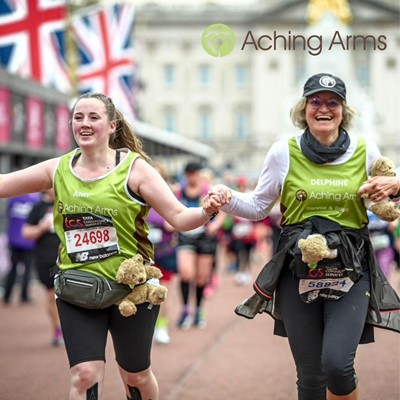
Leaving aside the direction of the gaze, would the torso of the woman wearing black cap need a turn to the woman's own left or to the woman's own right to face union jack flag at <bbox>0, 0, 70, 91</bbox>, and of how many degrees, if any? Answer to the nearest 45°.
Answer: approximately 135° to the woman's own right

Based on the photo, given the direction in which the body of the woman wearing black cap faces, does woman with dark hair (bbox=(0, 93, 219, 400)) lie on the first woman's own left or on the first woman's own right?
on the first woman's own right

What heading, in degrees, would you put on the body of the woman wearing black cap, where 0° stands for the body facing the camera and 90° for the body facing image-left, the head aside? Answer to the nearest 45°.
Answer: approximately 0°

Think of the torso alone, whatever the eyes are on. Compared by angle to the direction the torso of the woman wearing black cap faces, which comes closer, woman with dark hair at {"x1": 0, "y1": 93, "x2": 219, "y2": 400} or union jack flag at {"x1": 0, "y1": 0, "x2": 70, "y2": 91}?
the woman with dark hair
